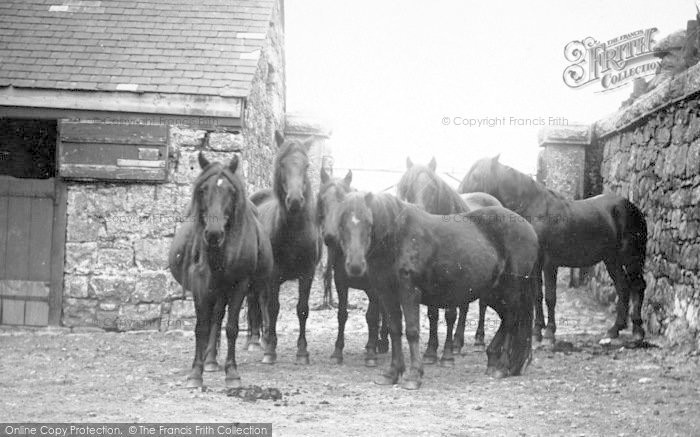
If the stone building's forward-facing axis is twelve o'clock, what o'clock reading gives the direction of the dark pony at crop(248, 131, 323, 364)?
The dark pony is roughly at 11 o'clock from the stone building.

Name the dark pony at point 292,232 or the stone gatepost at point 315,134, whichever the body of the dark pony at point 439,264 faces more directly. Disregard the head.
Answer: the dark pony

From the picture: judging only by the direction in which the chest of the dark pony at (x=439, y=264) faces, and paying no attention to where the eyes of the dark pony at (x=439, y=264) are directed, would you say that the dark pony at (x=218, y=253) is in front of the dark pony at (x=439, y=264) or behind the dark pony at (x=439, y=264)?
in front

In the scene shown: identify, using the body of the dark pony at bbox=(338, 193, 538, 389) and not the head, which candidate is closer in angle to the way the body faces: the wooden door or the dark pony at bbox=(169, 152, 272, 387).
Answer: the dark pony

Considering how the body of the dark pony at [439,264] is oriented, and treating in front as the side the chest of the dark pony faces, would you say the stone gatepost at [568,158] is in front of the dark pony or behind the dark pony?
behind

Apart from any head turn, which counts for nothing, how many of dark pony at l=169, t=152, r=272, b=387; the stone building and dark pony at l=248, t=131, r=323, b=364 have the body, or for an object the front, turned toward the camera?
3

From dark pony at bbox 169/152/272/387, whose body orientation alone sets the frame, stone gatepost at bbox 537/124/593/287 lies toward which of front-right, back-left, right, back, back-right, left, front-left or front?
back-left

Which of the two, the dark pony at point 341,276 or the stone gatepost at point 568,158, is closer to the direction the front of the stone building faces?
the dark pony

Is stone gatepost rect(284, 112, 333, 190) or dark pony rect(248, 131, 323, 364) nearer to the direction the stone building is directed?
the dark pony

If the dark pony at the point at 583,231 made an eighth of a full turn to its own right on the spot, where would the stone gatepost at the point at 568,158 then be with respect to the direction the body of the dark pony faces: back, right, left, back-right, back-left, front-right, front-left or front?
front-right

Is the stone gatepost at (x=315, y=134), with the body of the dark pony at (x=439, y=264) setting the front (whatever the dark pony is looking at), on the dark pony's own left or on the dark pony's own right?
on the dark pony's own right

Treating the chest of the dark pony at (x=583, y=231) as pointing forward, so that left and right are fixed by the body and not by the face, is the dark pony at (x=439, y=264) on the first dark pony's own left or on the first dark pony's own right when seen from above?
on the first dark pony's own left

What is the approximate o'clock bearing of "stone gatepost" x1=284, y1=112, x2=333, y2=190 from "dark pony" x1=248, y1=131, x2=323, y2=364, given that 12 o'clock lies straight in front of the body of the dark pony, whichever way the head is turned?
The stone gatepost is roughly at 6 o'clock from the dark pony.

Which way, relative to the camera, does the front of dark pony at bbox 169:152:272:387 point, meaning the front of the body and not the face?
toward the camera

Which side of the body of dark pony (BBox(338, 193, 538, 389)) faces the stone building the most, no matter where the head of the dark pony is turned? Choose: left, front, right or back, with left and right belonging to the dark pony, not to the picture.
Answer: right

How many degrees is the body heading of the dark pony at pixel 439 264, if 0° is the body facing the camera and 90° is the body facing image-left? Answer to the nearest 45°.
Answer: approximately 45°
